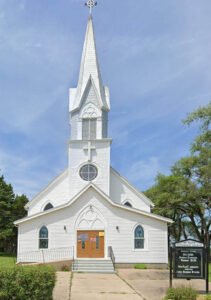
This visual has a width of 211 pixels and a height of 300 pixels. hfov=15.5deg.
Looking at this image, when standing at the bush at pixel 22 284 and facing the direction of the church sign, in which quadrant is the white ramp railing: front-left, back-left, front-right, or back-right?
front-left

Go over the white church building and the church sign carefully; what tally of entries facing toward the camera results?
2

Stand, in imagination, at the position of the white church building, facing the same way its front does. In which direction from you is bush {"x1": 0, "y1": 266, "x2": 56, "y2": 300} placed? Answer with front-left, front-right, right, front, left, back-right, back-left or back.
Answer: front

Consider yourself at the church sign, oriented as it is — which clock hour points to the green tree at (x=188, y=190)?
The green tree is roughly at 6 o'clock from the church sign.

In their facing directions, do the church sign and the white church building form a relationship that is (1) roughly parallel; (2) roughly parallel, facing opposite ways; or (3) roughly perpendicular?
roughly parallel

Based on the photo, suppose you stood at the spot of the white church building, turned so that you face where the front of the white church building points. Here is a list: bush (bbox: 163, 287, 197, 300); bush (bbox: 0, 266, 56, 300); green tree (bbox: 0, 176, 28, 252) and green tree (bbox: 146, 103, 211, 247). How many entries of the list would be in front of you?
2

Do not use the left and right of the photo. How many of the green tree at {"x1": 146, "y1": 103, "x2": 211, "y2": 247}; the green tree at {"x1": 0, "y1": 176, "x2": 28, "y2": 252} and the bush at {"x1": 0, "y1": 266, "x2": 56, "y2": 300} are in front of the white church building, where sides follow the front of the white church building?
1

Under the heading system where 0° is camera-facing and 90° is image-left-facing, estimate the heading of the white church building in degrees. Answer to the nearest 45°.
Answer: approximately 0°

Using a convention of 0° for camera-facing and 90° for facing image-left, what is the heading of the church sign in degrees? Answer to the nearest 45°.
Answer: approximately 0°

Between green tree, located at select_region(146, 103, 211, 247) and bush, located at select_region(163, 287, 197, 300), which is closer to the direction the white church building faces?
the bush

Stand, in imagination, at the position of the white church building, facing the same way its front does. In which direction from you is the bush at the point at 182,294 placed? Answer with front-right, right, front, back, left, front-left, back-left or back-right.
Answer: front

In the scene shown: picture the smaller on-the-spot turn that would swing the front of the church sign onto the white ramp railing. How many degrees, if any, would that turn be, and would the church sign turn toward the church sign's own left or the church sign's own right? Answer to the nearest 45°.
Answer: approximately 135° to the church sign's own right

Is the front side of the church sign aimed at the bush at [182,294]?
yes
